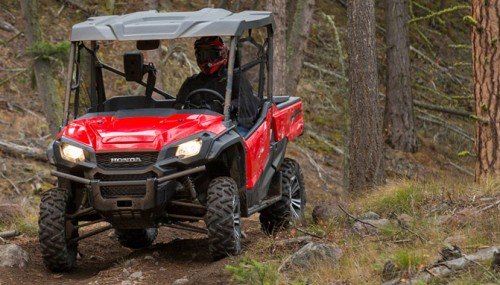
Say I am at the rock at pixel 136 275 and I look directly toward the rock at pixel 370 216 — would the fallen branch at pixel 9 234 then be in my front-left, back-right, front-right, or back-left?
back-left

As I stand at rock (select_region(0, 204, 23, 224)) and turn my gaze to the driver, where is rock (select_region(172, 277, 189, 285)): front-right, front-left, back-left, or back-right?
front-right

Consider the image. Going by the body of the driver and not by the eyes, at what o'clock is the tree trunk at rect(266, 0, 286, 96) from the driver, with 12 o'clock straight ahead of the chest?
The tree trunk is roughly at 5 o'clock from the driver.

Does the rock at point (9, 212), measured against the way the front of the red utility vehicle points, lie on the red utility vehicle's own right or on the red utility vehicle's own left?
on the red utility vehicle's own right

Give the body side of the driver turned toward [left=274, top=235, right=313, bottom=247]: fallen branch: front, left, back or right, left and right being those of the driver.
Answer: left

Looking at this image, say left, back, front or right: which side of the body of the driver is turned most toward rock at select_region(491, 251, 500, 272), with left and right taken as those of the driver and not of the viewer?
left

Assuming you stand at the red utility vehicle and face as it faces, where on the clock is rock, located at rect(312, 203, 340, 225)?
The rock is roughly at 7 o'clock from the red utility vehicle.

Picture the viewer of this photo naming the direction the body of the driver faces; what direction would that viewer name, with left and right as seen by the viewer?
facing the viewer and to the left of the viewer

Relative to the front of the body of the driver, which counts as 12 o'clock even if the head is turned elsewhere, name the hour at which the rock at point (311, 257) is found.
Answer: The rock is roughly at 10 o'clock from the driver.

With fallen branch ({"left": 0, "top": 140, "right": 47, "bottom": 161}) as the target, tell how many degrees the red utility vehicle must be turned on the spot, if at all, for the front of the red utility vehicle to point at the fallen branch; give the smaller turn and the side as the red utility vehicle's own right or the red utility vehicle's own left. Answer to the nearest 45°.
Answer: approximately 135° to the red utility vehicle's own right

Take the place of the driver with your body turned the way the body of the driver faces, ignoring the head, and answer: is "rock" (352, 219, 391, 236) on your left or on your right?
on your left

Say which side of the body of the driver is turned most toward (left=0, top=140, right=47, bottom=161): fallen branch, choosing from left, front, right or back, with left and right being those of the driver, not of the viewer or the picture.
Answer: right

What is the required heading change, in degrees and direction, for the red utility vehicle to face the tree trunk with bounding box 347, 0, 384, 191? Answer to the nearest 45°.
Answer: approximately 180°

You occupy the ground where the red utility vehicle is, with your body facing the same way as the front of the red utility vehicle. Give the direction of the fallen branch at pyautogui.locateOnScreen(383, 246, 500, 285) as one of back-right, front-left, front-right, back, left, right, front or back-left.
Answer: left

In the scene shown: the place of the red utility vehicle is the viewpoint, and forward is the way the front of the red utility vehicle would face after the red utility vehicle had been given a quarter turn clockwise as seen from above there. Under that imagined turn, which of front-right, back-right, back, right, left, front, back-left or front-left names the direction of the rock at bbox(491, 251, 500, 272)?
back
